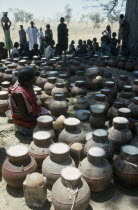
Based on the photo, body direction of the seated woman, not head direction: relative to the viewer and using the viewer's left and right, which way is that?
facing to the right of the viewer

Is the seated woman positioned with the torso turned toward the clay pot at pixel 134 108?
yes

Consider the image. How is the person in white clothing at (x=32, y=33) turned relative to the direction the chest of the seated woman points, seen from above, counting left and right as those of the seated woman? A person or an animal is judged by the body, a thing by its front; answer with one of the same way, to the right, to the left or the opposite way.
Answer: to the right

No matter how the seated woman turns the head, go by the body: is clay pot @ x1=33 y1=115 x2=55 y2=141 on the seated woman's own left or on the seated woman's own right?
on the seated woman's own right

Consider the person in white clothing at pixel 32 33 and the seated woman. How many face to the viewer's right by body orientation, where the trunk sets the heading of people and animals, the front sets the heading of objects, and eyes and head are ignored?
1

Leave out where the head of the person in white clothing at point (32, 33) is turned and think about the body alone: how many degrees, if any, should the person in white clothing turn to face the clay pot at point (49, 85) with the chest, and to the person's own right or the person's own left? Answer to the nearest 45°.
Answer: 0° — they already face it

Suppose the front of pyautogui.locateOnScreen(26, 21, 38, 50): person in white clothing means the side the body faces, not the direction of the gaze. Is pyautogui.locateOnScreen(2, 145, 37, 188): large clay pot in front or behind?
in front

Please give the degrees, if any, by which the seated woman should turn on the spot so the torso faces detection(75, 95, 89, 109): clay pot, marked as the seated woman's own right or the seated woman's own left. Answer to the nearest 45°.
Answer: approximately 45° to the seated woman's own left

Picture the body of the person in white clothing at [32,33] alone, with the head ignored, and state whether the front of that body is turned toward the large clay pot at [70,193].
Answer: yes

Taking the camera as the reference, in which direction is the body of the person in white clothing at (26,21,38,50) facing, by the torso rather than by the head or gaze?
toward the camera

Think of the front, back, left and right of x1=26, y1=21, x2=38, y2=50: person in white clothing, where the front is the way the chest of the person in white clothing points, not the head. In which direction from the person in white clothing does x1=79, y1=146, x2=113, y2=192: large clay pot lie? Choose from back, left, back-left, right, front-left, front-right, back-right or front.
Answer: front

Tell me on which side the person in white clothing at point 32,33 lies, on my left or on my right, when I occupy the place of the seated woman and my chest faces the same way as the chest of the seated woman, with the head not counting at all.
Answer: on my left

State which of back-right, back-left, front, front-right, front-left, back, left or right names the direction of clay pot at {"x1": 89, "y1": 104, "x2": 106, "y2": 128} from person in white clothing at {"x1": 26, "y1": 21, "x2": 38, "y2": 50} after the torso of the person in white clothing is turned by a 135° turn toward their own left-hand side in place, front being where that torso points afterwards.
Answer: back-right

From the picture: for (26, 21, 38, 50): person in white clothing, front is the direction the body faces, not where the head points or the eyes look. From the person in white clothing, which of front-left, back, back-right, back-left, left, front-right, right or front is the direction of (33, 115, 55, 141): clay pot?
front

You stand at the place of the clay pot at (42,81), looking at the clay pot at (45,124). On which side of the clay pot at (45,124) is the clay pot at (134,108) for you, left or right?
left

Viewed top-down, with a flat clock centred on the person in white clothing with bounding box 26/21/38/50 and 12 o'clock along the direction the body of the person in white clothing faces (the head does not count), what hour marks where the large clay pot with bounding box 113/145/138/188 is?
The large clay pot is roughly at 12 o'clock from the person in white clothing.

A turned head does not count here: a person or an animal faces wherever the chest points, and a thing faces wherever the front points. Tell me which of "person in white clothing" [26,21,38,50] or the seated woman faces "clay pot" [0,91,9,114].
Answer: the person in white clothing
